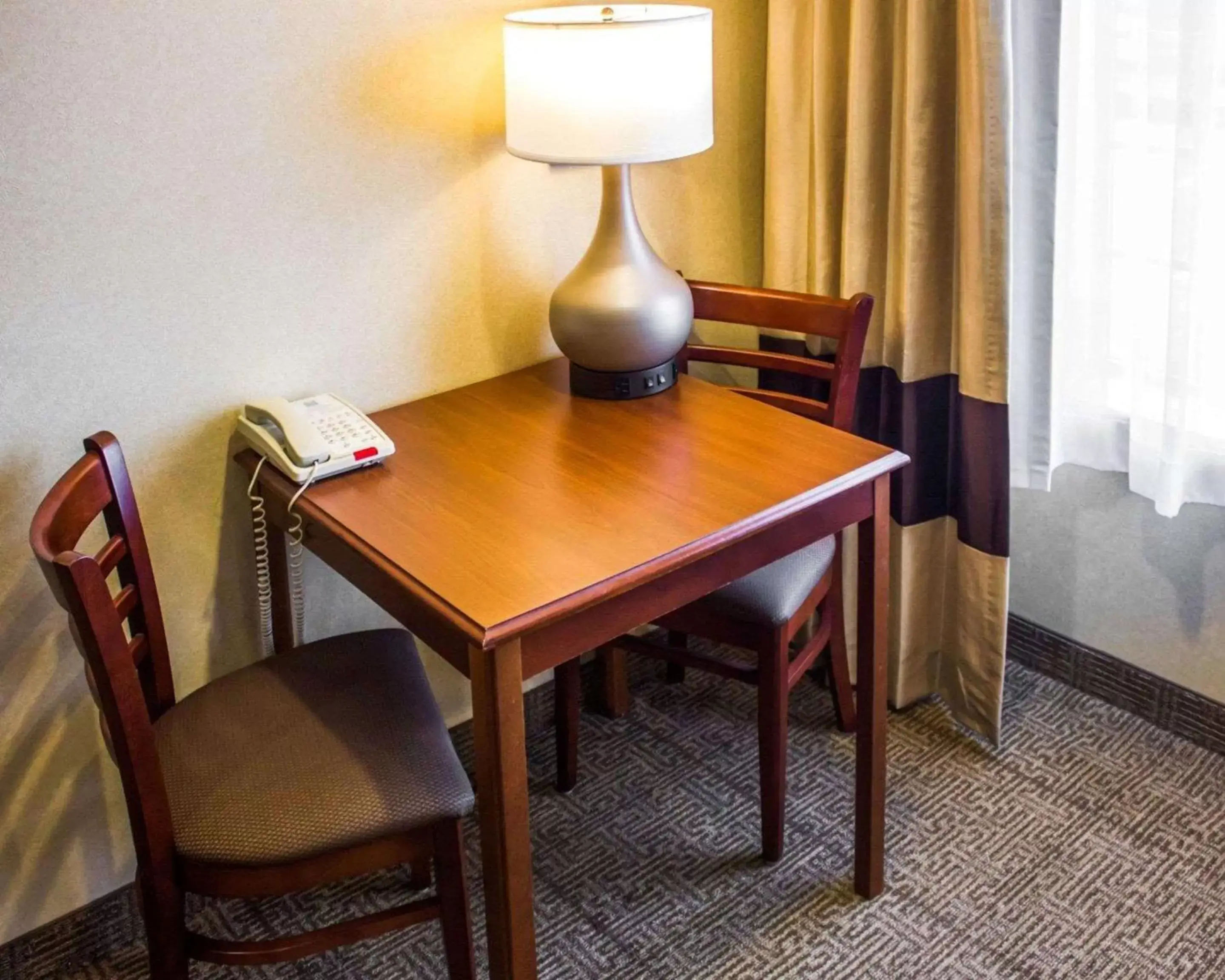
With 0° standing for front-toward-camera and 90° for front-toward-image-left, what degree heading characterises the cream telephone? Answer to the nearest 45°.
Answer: approximately 315°

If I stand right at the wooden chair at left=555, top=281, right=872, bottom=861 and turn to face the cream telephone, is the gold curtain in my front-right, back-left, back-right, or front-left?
back-right

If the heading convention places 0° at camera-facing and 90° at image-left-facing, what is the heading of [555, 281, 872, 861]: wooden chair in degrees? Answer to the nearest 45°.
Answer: approximately 45°

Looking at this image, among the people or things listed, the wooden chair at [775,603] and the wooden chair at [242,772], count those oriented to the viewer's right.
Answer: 1

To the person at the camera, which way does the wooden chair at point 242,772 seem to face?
facing to the right of the viewer

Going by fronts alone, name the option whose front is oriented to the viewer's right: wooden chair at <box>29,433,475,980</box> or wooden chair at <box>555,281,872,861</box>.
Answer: wooden chair at <box>29,433,475,980</box>
